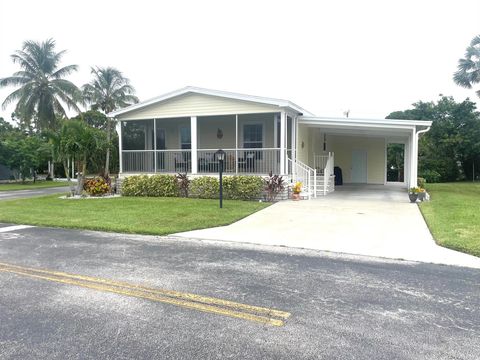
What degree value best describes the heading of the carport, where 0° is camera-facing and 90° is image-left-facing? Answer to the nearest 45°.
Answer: approximately 0°

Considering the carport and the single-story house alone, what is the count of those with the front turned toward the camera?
2

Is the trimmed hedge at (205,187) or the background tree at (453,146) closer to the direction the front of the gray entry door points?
the trimmed hedge

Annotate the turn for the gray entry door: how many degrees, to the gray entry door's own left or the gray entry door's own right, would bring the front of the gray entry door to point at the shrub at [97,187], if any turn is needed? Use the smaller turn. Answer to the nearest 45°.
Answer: approximately 45° to the gray entry door's own right

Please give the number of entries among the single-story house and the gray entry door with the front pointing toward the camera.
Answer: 2

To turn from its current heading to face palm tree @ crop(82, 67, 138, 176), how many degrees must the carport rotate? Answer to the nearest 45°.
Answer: approximately 90° to its right

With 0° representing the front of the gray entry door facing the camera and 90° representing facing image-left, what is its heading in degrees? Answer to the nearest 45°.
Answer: approximately 0°

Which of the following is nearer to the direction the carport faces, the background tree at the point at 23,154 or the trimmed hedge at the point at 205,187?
the trimmed hedge
